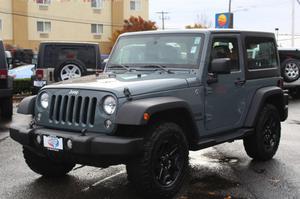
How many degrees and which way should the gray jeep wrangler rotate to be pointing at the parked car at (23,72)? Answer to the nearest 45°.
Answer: approximately 135° to its right

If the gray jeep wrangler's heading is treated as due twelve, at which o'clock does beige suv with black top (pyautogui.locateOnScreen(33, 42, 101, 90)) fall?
The beige suv with black top is roughly at 4 o'clock from the gray jeep wrangler.

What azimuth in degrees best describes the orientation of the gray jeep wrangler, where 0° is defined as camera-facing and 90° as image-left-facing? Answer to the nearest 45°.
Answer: approximately 45°

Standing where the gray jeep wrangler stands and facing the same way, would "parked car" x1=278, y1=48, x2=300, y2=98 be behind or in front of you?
behind

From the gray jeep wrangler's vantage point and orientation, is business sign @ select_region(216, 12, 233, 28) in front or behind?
behind

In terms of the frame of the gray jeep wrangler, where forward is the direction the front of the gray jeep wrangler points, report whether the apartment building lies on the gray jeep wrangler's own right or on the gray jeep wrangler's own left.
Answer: on the gray jeep wrangler's own right
